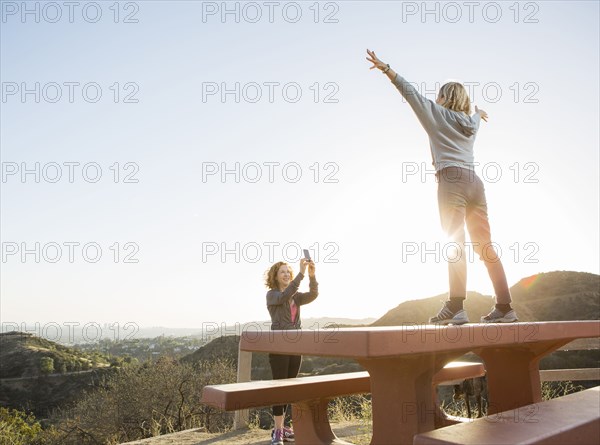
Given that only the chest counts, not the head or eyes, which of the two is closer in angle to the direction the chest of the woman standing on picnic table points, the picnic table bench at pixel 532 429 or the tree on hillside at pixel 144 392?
the tree on hillside

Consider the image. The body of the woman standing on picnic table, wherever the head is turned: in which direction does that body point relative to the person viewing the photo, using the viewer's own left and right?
facing away from the viewer and to the left of the viewer

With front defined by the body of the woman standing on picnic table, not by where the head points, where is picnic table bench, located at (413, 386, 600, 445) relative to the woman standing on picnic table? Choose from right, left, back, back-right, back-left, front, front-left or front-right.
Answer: back-left

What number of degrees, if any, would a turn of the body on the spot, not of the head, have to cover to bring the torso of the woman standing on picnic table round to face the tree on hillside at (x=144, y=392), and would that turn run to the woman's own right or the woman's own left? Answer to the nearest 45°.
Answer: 0° — they already face it

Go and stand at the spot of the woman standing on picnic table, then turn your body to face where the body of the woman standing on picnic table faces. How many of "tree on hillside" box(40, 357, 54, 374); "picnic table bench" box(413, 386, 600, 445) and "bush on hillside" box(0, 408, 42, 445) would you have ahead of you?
2

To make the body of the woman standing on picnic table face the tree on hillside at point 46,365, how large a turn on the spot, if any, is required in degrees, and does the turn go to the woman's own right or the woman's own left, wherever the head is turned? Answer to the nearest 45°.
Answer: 0° — they already face it
